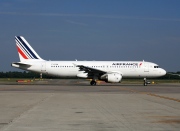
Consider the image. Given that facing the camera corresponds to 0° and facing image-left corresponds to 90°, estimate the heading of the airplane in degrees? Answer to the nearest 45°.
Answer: approximately 270°
